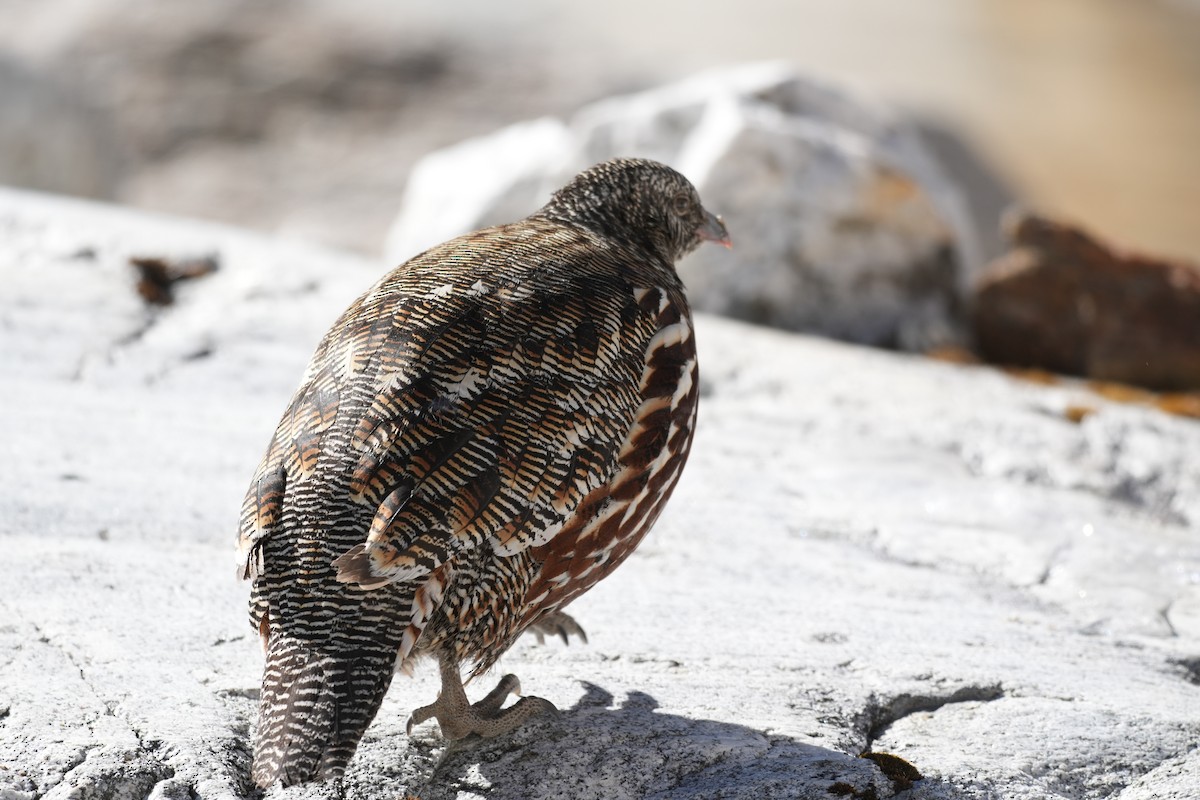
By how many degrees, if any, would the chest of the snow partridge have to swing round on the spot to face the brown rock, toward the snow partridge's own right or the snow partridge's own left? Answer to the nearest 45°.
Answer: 0° — it already faces it

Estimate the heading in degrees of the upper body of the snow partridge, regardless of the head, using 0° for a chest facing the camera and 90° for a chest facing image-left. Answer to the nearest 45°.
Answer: approximately 225°

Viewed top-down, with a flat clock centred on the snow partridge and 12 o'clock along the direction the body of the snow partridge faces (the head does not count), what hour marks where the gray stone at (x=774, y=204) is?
The gray stone is roughly at 11 o'clock from the snow partridge.
